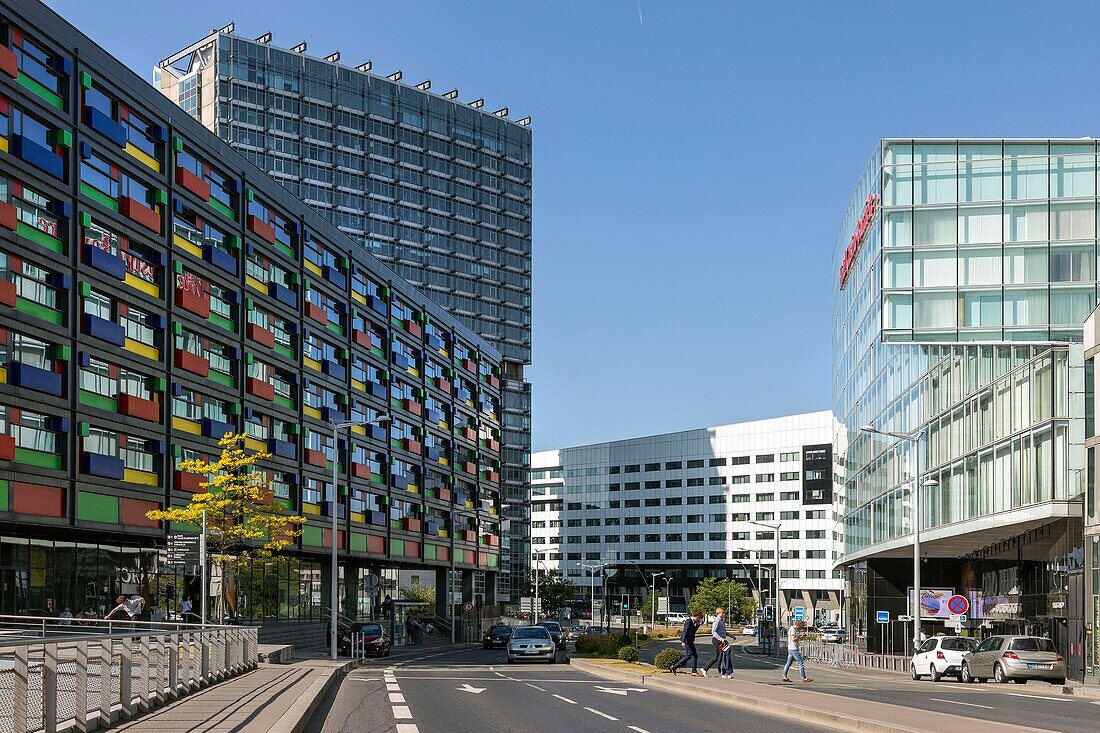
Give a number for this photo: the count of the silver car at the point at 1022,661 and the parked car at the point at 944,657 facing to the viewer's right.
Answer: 0

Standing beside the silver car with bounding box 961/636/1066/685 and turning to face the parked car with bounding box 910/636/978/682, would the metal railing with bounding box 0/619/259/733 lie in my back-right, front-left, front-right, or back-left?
back-left

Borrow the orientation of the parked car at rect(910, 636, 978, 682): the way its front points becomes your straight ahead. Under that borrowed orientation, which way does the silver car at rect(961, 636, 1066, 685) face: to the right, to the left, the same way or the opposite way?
the same way
